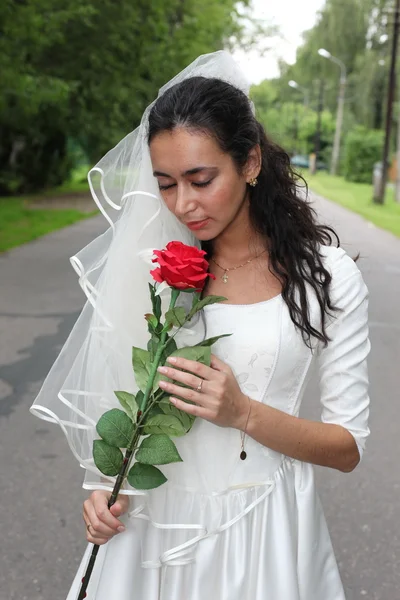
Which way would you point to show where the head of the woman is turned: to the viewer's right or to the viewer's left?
to the viewer's left

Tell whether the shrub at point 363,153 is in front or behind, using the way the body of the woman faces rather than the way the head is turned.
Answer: behind

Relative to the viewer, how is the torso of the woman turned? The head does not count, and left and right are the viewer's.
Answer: facing the viewer and to the left of the viewer

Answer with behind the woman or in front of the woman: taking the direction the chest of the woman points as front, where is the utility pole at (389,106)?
behind
